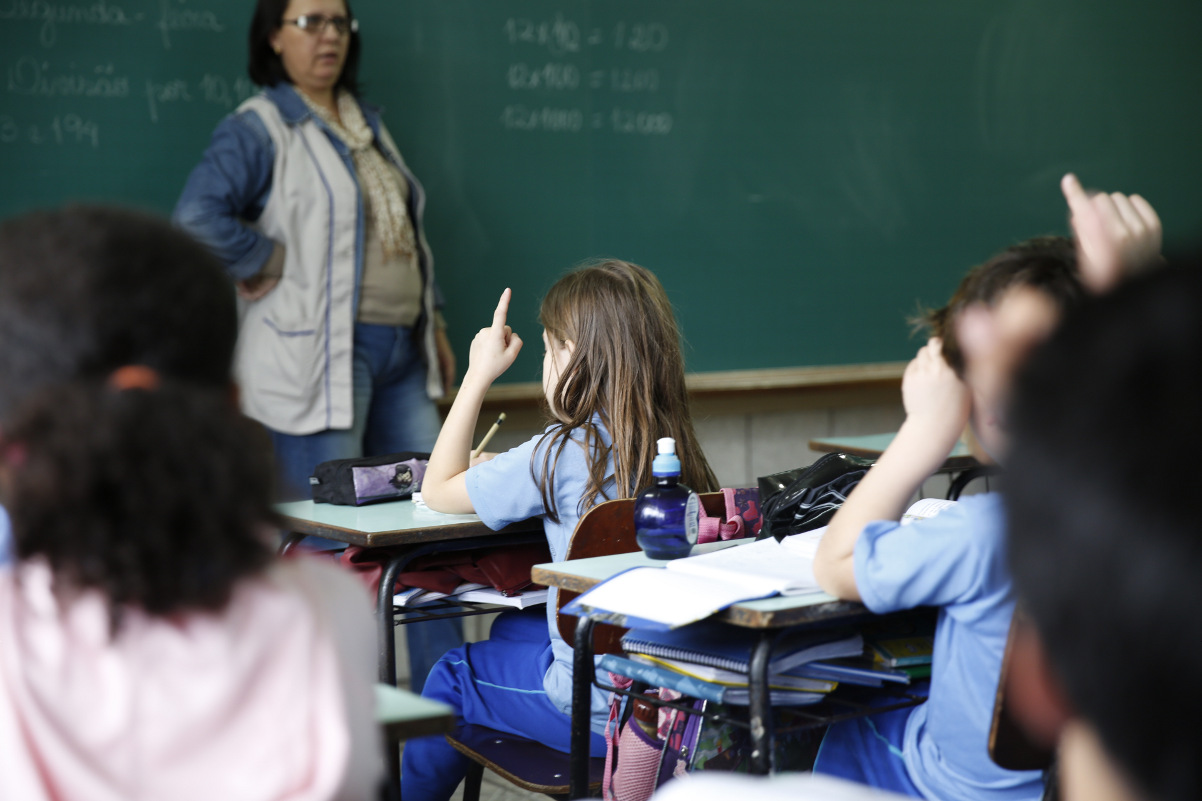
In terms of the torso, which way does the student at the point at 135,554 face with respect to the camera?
away from the camera

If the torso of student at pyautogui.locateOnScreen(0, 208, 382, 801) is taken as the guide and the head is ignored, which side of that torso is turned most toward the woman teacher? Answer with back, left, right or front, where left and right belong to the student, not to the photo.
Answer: front

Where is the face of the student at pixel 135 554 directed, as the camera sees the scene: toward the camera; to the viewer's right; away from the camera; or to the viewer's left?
away from the camera

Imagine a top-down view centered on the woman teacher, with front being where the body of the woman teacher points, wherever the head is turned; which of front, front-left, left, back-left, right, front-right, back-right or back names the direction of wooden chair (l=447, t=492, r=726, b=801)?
front-right

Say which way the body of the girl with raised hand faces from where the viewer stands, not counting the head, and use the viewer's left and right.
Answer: facing away from the viewer and to the left of the viewer

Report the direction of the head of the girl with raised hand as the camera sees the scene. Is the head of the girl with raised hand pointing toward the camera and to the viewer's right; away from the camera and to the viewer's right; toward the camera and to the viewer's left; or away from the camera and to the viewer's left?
away from the camera and to the viewer's left

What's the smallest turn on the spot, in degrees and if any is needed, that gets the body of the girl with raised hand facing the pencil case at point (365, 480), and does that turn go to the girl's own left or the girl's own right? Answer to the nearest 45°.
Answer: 0° — they already face it

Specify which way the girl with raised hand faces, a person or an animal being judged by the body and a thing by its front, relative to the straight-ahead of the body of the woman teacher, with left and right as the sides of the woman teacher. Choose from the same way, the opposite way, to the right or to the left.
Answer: the opposite way

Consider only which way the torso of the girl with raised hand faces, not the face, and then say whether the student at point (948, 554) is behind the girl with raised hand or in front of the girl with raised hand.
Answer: behind

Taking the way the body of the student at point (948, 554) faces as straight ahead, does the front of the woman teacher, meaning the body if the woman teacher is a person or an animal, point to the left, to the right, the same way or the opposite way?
the opposite way
